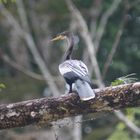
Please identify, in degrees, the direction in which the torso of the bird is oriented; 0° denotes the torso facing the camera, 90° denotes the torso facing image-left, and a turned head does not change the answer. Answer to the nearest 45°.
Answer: approximately 135°
